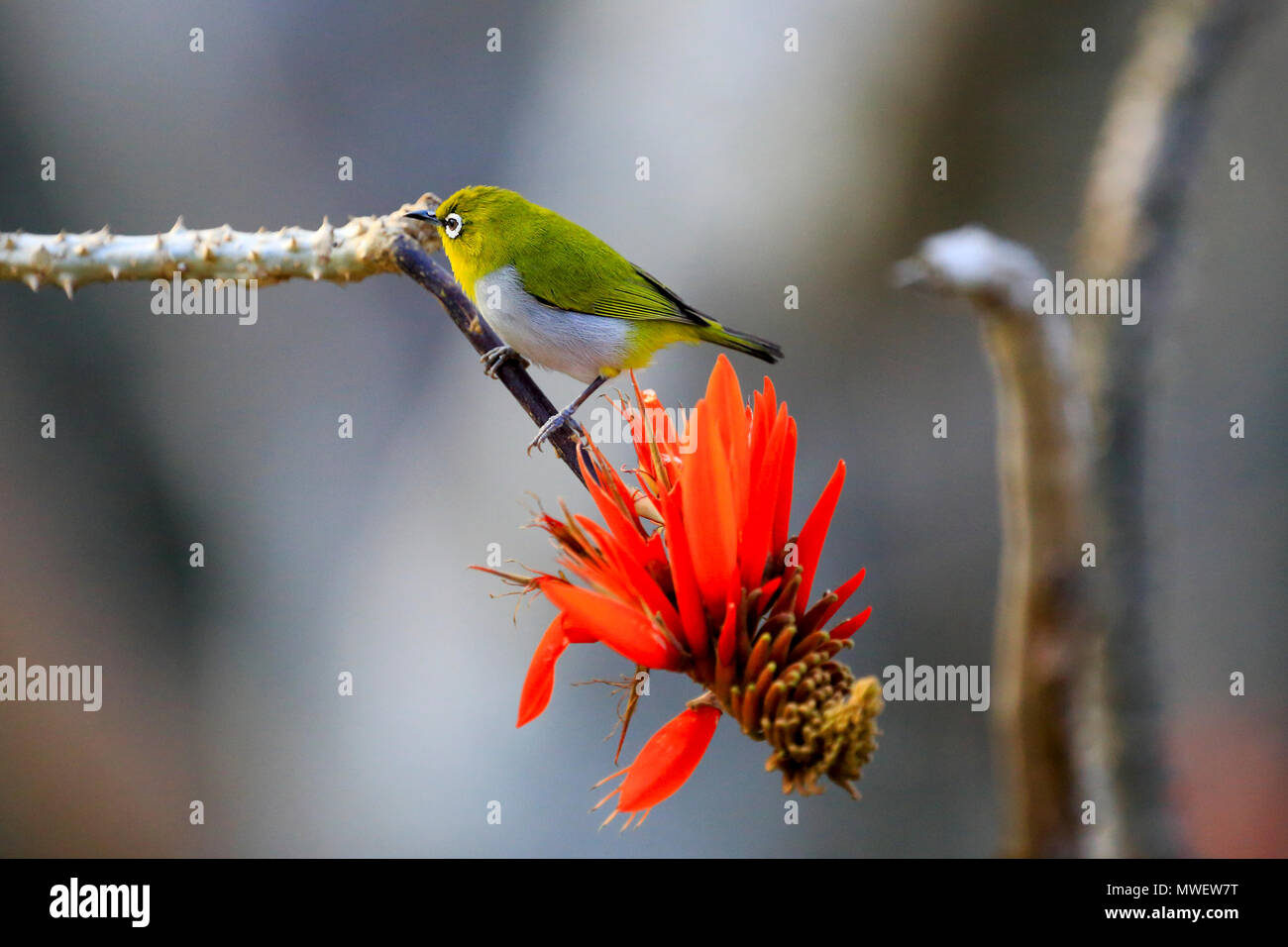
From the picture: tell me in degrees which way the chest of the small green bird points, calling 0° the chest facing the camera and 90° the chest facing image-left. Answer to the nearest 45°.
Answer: approximately 90°
